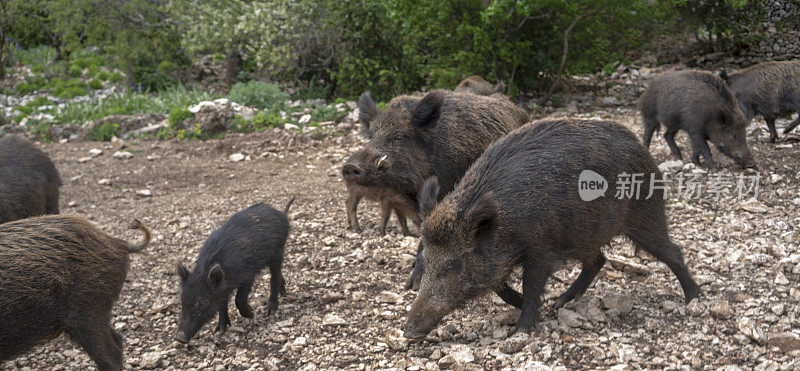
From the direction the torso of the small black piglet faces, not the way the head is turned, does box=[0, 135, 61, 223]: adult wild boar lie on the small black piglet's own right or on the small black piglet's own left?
on the small black piglet's own right

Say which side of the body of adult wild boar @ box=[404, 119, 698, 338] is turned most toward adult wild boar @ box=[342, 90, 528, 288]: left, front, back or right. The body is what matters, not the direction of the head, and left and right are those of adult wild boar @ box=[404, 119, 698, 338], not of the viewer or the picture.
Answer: right

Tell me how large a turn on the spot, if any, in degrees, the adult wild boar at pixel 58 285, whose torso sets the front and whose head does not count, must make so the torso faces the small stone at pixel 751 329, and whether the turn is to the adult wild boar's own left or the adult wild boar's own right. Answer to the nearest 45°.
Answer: approximately 135° to the adult wild boar's own left

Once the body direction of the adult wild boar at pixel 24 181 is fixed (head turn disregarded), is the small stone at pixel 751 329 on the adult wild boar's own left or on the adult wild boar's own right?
on the adult wild boar's own left

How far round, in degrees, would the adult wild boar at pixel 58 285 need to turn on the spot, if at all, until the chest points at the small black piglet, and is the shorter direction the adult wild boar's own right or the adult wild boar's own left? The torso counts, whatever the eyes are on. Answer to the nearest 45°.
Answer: approximately 180°

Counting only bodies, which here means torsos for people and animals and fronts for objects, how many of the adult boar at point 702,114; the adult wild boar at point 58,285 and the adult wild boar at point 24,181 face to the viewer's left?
2

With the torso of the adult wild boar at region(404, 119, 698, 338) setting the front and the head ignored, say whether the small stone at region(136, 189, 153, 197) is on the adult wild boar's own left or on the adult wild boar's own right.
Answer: on the adult wild boar's own right

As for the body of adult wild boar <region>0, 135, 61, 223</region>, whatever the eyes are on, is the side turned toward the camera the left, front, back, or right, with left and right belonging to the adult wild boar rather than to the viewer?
left

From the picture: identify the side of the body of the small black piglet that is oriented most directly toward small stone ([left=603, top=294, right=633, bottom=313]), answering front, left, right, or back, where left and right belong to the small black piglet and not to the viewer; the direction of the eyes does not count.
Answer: left

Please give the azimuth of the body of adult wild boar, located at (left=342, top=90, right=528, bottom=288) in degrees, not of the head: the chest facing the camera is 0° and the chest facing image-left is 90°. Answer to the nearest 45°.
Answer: approximately 45°

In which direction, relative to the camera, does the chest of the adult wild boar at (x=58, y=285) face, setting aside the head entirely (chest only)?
to the viewer's left
